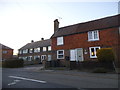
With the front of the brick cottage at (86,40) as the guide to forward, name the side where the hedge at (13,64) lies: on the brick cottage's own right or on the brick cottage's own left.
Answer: on the brick cottage's own right

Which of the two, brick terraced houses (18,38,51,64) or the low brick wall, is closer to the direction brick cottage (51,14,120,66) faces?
the low brick wall

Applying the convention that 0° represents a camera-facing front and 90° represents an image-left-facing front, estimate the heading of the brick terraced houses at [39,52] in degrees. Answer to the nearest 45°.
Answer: approximately 45°

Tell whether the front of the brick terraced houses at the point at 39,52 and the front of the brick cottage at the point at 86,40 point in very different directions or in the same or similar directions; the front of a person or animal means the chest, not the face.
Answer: same or similar directions

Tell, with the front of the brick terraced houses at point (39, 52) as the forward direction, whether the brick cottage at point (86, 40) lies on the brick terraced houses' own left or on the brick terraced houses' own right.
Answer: on the brick terraced houses' own left

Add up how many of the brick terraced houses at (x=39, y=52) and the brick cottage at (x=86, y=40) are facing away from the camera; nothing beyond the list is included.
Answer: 0

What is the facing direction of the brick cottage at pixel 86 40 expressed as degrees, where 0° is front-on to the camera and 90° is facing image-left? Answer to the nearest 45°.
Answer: approximately 45°
